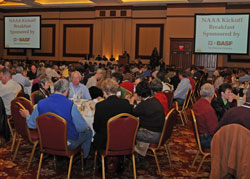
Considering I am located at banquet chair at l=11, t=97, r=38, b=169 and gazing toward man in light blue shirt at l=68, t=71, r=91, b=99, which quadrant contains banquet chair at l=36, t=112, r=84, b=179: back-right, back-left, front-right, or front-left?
back-right

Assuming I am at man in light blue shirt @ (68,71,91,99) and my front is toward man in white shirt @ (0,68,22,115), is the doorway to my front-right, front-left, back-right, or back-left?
back-right

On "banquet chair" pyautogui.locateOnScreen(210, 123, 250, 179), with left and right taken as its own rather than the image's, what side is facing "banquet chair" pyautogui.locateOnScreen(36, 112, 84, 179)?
left

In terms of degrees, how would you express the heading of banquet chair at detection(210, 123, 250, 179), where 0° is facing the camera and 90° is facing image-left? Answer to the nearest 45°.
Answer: approximately 180°

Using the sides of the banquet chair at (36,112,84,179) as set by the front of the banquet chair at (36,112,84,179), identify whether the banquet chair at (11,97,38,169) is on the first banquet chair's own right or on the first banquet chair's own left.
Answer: on the first banquet chair's own left

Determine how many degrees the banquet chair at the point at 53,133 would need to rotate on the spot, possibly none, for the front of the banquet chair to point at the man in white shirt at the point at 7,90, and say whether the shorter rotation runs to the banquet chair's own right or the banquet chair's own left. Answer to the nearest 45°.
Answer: approximately 45° to the banquet chair's own left

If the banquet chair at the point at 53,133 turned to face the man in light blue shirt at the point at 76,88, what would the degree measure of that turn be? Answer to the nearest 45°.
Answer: approximately 45° to its left

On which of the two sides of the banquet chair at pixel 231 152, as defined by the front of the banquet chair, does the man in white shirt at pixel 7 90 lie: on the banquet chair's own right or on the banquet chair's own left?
on the banquet chair's own left

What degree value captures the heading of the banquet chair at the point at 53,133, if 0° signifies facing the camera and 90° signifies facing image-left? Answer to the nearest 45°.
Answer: approximately 225°

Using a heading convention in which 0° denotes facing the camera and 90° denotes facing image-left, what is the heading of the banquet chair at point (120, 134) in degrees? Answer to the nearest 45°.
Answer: approximately 135°

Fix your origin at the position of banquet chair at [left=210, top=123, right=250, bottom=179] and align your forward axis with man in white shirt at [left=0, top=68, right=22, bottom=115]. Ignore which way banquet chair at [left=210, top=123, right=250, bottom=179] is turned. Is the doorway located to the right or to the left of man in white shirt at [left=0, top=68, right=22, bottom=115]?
right

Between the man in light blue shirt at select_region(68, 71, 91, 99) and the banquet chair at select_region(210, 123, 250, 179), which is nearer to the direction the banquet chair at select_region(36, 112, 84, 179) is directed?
the man in light blue shirt

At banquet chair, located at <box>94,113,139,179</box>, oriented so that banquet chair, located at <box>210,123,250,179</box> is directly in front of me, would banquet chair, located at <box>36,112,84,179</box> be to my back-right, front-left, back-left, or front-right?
back-right
